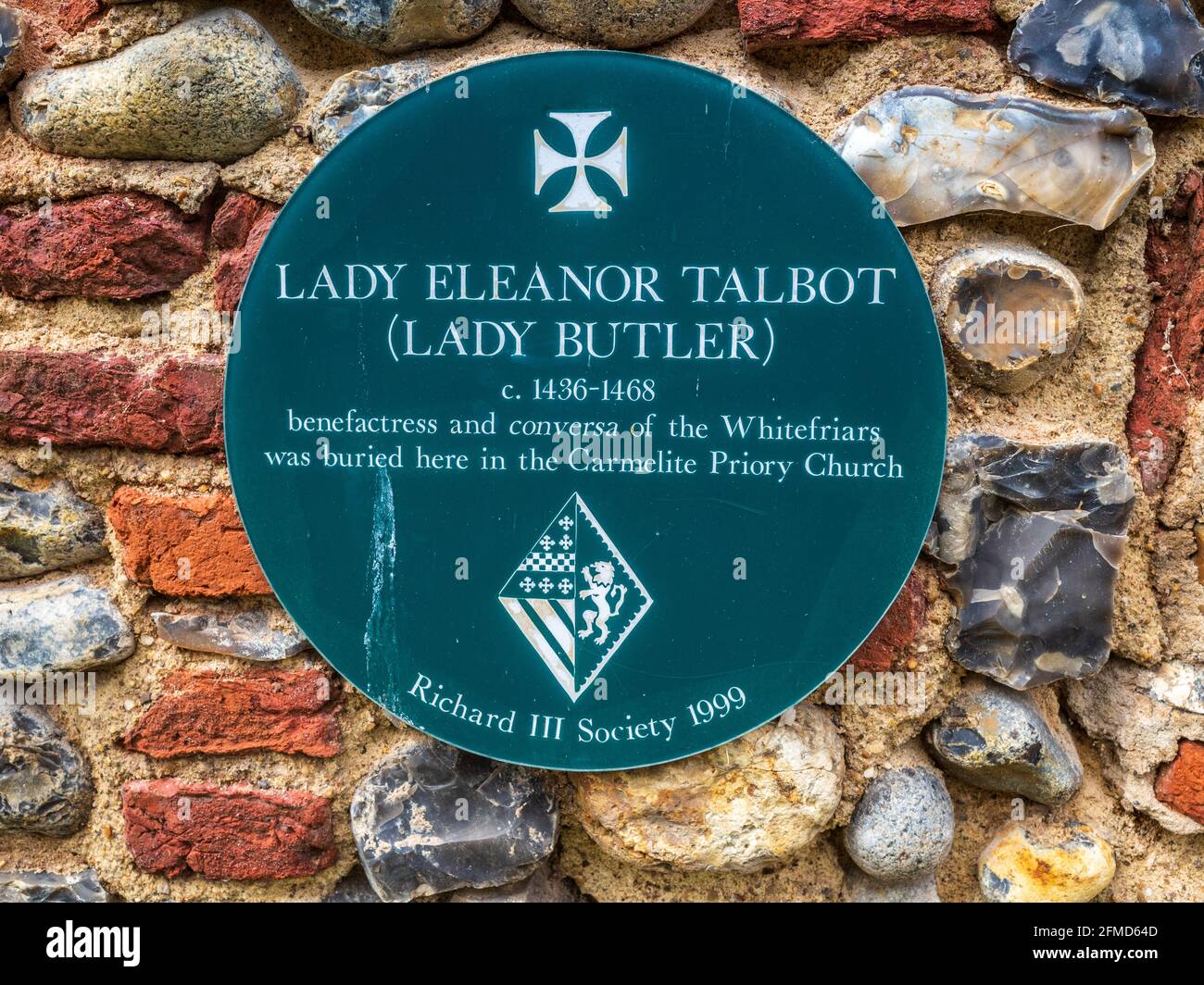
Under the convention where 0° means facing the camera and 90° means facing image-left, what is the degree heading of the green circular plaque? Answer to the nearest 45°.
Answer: approximately 0°
